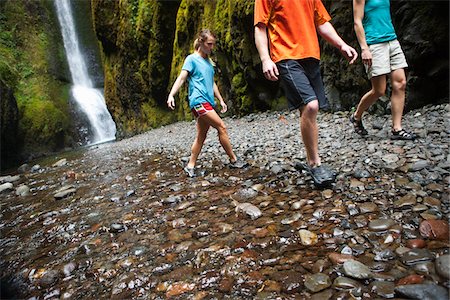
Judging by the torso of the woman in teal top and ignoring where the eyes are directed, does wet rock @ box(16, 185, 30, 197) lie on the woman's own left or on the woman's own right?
on the woman's own right

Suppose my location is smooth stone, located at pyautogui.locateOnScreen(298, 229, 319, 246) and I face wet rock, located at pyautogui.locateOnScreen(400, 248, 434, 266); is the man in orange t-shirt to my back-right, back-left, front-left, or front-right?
back-left
